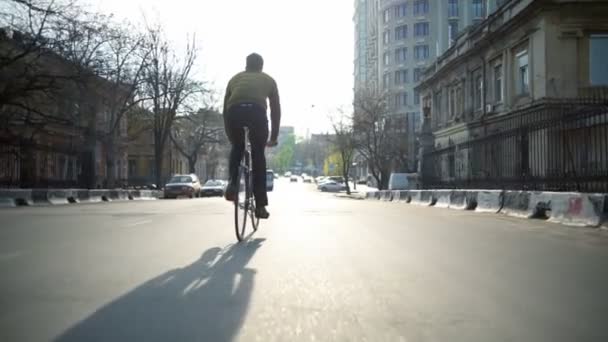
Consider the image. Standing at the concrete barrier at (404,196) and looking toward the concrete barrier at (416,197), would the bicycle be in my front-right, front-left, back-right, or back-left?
front-right

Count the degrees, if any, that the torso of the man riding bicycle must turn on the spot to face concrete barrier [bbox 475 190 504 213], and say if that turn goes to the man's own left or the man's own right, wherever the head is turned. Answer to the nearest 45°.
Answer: approximately 45° to the man's own right

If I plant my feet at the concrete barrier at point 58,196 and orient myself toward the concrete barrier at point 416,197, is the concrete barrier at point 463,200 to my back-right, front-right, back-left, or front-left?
front-right

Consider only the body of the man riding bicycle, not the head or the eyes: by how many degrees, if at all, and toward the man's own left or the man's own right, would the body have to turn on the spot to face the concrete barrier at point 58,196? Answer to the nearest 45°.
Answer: approximately 45° to the man's own left

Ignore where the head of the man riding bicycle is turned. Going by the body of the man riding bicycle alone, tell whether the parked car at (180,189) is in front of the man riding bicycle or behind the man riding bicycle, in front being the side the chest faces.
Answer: in front

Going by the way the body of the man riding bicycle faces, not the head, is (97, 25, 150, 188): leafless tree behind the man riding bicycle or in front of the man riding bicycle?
in front

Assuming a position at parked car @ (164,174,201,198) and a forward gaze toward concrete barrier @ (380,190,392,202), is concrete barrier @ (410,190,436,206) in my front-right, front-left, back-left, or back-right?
front-right

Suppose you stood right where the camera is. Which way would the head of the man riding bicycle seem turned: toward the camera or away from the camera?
away from the camera

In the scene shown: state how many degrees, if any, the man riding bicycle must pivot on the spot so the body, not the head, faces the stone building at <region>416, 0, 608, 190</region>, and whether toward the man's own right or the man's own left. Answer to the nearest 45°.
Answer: approximately 45° to the man's own right

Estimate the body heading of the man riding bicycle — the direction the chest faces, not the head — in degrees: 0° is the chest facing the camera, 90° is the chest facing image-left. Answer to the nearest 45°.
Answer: approximately 180°

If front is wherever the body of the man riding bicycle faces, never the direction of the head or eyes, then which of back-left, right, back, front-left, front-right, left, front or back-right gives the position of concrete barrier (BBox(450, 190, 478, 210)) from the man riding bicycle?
front-right

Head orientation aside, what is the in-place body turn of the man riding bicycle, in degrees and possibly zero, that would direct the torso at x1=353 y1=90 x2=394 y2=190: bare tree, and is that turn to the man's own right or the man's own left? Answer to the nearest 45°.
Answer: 0° — they already face it
